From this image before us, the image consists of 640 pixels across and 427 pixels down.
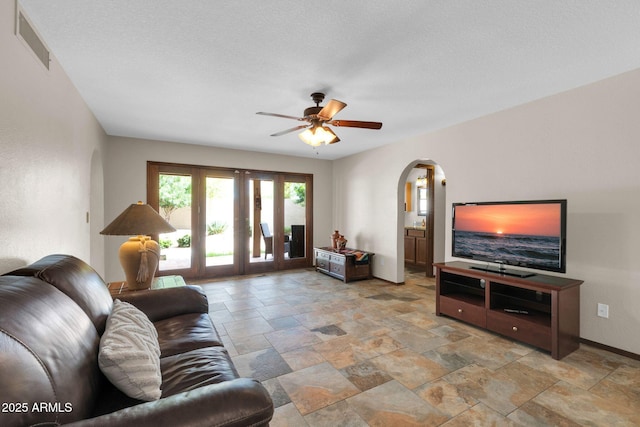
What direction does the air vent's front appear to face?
to the viewer's right

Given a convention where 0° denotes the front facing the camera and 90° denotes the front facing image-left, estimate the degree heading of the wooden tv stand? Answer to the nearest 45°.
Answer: approximately 45°

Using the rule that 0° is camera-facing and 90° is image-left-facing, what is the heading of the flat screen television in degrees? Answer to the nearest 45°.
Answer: approximately 45°

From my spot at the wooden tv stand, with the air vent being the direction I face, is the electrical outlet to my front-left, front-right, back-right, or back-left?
back-left

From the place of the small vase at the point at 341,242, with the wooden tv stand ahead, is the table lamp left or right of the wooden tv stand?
right

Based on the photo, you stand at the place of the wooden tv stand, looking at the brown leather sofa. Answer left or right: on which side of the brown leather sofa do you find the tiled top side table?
right

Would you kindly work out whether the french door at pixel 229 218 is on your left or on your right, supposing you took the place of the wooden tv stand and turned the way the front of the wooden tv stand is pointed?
on your right
